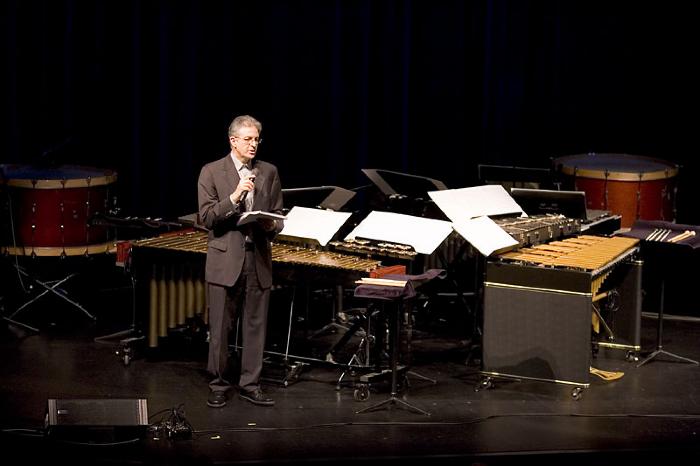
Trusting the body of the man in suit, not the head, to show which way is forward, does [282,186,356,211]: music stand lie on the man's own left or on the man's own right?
on the man's own left

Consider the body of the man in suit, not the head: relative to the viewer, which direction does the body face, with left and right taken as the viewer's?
facing the viewer and to the right of the viewer

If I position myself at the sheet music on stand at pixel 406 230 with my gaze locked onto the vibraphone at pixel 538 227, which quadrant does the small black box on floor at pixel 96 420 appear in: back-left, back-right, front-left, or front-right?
back-right

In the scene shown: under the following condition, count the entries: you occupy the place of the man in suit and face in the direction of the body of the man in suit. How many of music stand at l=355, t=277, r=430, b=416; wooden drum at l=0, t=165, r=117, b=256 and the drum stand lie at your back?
2

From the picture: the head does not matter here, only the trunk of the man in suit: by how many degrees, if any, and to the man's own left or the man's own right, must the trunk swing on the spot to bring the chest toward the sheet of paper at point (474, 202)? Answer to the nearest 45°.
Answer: approximately 90° to the man's own left

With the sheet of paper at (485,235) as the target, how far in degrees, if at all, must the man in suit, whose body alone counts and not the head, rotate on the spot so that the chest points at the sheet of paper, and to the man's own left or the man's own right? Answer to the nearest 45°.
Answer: approximately 45° to the man's own left
